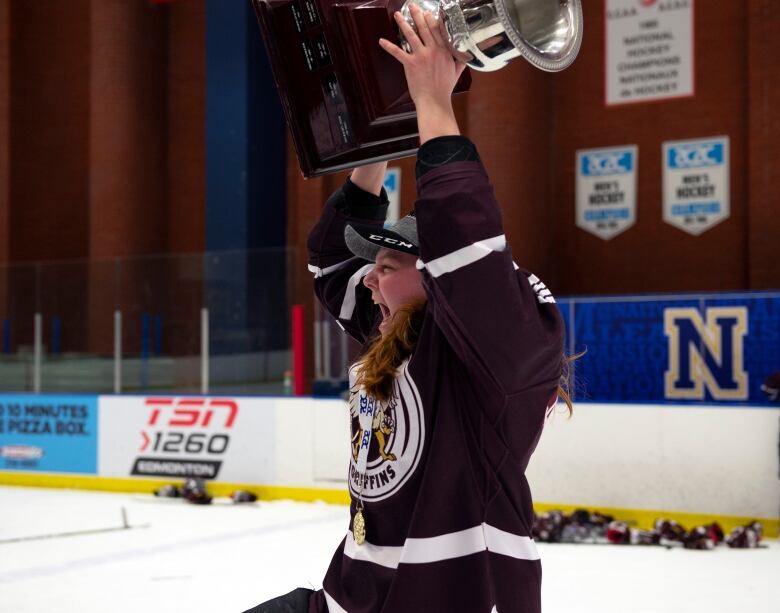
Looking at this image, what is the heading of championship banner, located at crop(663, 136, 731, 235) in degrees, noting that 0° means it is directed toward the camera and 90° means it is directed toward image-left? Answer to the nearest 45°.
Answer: approximately 0°

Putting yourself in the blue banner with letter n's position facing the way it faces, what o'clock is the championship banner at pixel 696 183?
The championship banner is roughly at 6 o'clock from the blue banner with letter n.

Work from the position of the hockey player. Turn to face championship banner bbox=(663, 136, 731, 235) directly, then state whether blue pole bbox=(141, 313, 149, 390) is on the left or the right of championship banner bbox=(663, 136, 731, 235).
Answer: left

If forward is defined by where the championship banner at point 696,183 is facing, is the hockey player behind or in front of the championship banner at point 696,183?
in front

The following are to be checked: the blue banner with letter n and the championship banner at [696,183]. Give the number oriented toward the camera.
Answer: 2

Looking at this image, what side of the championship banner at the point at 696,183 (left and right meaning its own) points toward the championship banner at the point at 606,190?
right

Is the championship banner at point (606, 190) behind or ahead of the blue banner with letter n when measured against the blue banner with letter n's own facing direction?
behind

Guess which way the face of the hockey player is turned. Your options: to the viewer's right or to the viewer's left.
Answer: to the viewer's left

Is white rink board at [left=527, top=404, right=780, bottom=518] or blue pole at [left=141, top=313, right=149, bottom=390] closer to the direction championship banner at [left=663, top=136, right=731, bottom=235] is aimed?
the white rink board

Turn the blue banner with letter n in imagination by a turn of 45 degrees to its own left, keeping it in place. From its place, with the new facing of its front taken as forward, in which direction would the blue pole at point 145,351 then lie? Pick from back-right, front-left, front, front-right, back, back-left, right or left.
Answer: back-right

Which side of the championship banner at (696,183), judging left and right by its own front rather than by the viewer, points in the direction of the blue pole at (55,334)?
right

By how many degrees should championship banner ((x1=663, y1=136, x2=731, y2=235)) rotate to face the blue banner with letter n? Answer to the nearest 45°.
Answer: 0° — it already faces it
